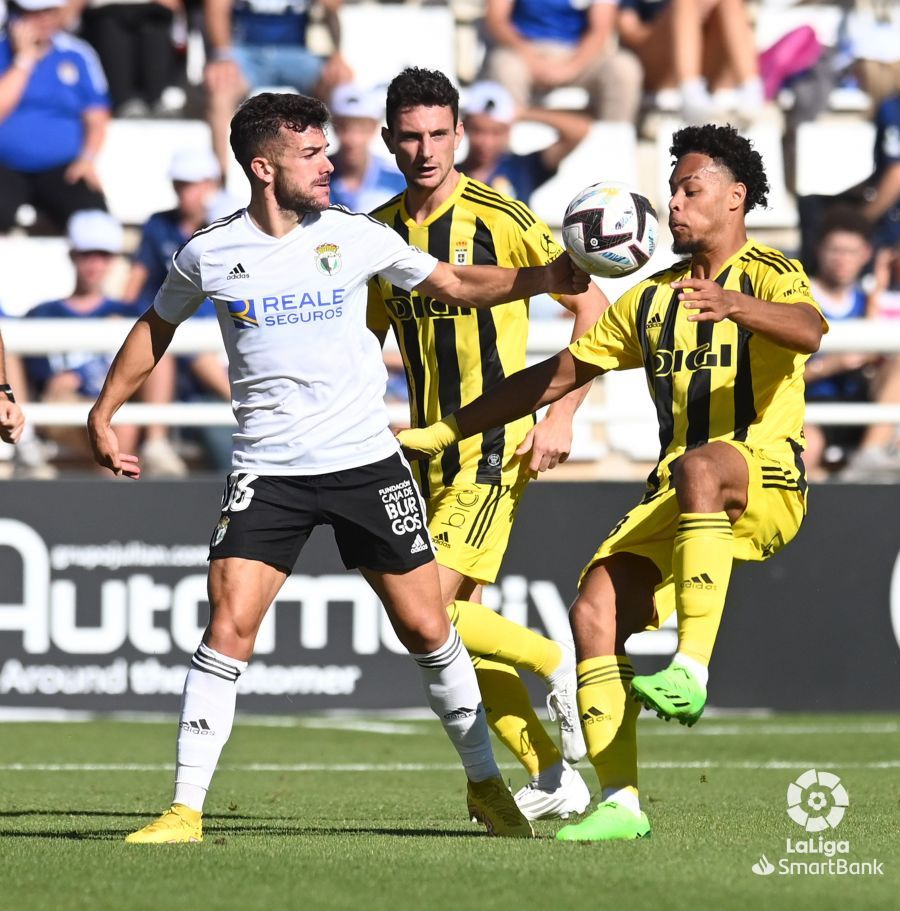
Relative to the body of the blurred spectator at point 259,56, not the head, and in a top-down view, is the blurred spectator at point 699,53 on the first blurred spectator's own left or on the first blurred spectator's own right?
on the first blurred spectator's own left

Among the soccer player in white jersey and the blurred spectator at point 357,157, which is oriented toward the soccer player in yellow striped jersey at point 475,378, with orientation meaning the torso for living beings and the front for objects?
the blurred spectator

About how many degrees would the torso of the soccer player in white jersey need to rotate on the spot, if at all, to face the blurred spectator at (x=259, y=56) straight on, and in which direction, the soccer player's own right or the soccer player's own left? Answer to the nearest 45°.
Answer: approximately 180°

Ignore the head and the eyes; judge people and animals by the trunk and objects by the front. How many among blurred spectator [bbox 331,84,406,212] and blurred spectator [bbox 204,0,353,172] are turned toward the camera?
2

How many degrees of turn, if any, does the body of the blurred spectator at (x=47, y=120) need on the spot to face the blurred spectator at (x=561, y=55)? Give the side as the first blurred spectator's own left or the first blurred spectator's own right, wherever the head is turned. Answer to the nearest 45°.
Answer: approximately 90° to the first blurred spectator's own left
